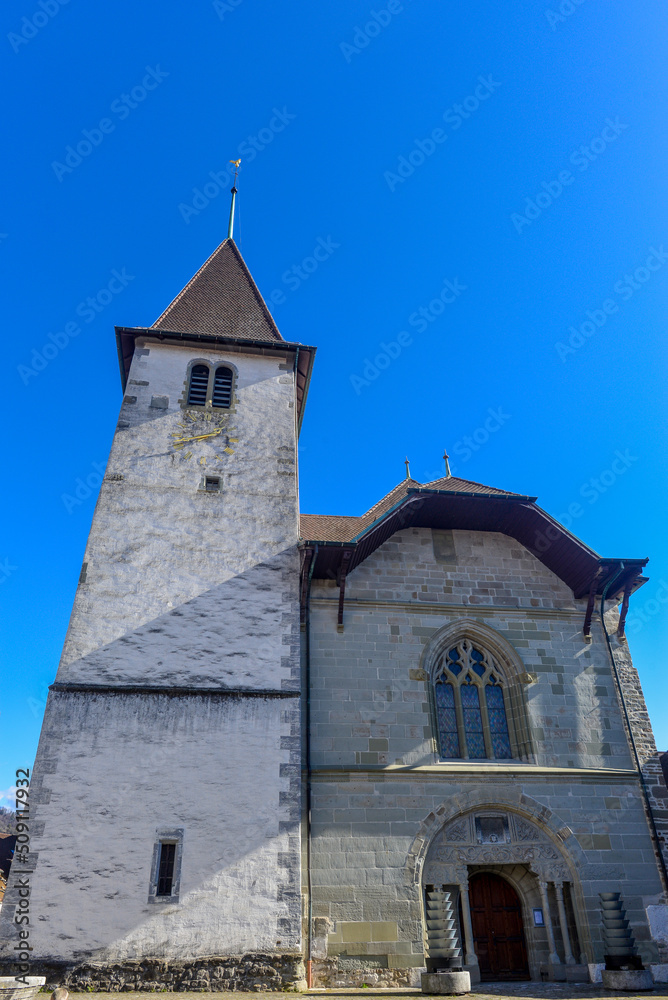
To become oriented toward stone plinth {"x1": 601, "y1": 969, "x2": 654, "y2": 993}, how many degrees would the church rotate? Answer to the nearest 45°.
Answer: approximately 90° to its left

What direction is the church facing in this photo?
toward the camera

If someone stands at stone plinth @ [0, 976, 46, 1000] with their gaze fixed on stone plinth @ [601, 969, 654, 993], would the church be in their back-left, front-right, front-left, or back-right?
front-left

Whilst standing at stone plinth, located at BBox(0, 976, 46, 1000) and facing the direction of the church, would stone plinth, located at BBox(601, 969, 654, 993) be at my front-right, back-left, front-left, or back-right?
front-right
